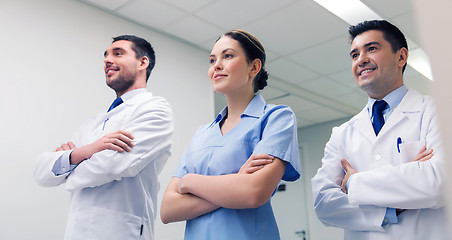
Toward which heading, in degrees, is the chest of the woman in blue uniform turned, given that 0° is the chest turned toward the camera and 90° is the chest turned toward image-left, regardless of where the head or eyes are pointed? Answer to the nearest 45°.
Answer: approximately 45°

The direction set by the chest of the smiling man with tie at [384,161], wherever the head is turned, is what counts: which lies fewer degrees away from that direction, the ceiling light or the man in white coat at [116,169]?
the man in white coat

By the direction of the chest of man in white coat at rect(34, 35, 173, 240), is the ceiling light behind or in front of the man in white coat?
behind

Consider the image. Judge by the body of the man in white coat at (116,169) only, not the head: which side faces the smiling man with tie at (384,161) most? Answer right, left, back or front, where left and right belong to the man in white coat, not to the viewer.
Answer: left

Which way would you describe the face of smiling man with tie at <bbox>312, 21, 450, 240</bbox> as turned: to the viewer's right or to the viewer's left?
to the viewer's left

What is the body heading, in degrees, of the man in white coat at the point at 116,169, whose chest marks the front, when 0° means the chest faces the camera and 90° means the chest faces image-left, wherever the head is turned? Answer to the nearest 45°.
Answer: approximately 45°

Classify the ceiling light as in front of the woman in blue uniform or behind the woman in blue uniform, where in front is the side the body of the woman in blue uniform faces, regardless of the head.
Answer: behind

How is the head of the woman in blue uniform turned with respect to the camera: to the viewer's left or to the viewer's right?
to the viewer's left
